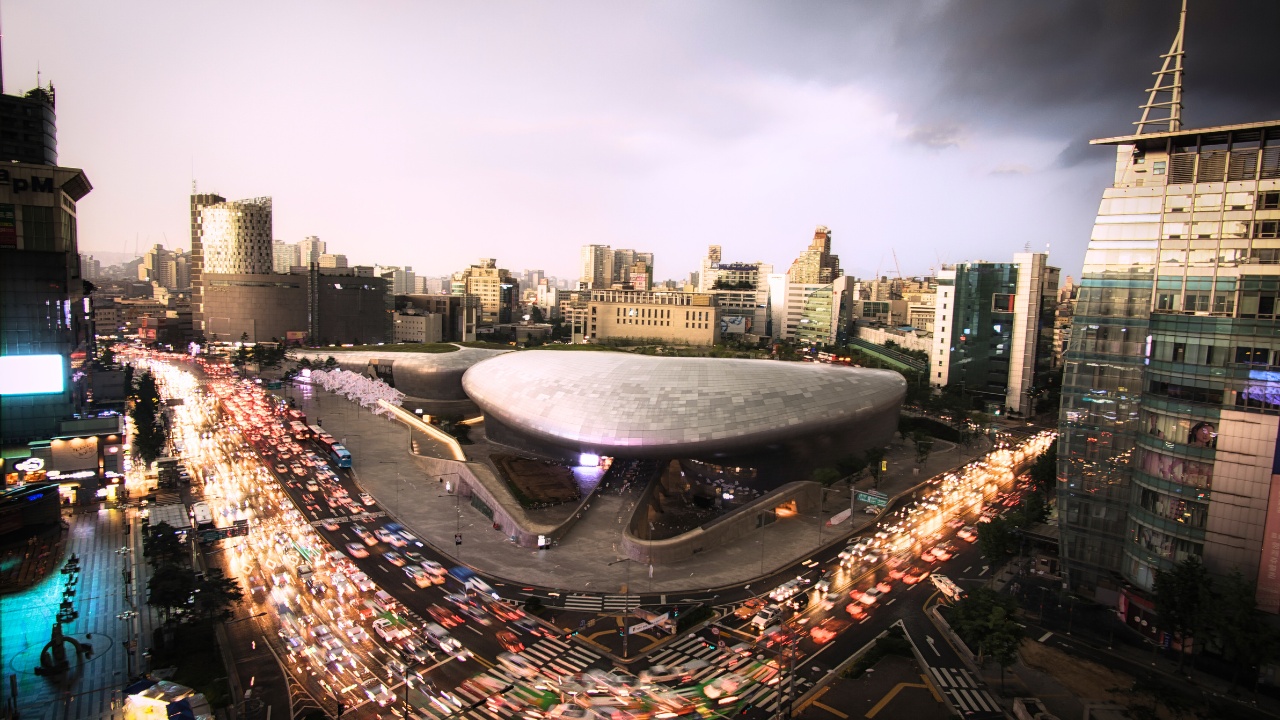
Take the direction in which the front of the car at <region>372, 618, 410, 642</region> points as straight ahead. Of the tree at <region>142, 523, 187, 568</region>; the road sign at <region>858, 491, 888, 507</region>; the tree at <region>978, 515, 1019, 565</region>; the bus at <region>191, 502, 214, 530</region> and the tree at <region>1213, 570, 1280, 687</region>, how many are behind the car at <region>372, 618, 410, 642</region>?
2

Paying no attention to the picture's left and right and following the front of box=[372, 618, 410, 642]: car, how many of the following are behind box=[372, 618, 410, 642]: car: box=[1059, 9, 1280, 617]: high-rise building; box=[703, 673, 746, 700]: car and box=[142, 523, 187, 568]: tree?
1

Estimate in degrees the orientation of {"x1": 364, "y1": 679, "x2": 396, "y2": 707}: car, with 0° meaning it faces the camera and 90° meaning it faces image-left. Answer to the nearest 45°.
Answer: approximately 315°

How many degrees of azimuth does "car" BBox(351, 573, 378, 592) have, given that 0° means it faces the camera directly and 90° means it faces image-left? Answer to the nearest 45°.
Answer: approximately 315°

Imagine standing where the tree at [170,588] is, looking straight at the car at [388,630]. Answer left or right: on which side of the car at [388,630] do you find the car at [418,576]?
left

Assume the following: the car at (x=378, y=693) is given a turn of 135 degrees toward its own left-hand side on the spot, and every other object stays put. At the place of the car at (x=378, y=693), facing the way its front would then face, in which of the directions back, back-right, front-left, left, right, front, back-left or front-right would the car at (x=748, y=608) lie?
right

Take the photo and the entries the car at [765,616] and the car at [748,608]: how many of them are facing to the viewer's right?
0
